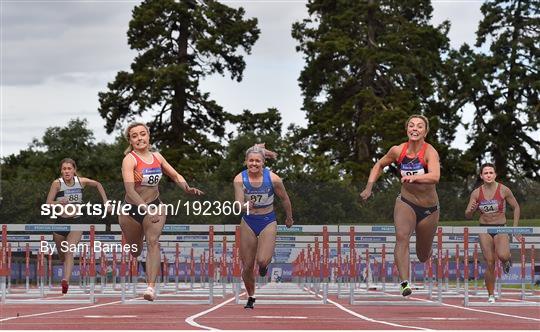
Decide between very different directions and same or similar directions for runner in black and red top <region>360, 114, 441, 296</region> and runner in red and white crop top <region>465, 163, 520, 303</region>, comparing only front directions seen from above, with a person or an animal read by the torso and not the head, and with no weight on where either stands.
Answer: same or similar directions

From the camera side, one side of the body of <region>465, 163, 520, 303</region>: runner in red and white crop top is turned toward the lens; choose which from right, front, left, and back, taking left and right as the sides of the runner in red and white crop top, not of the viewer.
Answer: front

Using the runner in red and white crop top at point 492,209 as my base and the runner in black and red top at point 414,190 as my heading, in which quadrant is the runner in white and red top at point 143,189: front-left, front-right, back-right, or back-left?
front-right

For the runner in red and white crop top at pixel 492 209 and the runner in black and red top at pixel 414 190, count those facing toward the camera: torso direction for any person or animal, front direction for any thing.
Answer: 2

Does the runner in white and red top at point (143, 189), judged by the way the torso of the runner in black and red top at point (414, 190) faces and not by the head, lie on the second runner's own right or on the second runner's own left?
on the second runner's own right

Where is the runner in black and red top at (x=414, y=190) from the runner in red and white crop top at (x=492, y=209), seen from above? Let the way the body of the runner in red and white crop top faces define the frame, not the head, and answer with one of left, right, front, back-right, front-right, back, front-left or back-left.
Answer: front

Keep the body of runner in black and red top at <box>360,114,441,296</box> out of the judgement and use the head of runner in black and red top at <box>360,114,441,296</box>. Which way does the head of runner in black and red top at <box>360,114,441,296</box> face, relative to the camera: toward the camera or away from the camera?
toward the camera

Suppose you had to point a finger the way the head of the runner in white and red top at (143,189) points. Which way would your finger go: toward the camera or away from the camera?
toward the camera

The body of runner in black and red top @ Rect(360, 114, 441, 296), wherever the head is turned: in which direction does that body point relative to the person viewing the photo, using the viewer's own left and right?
facing the viewer

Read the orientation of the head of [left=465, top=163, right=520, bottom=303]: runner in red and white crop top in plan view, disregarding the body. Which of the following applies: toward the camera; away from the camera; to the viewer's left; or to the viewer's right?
toward the camera
